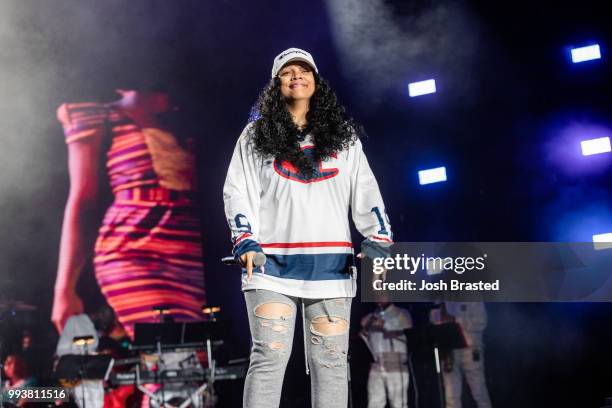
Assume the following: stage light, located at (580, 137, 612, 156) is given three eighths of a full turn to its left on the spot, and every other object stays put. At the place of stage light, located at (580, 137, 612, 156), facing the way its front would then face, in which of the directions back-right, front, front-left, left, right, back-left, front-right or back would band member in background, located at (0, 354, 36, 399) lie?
back-left

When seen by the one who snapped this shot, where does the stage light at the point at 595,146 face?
facing the viewer

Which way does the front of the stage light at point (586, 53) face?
toward the camera

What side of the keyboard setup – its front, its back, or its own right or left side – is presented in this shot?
back

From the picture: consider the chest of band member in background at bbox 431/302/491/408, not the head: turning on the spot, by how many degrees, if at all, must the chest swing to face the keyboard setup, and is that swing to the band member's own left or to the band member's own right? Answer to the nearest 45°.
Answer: approximately 45° to the band member's own right

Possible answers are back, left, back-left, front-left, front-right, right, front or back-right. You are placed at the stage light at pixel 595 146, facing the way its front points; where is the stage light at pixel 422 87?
right
